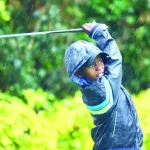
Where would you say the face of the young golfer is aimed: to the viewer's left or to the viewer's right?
to the viewer's right

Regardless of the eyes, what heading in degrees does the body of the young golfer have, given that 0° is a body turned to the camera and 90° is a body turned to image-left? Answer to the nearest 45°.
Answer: approximately 315°
